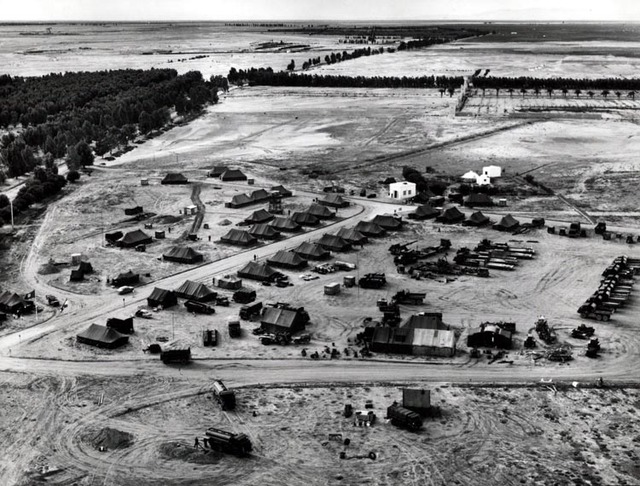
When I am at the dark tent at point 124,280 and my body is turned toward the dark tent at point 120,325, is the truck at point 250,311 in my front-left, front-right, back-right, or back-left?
front-left

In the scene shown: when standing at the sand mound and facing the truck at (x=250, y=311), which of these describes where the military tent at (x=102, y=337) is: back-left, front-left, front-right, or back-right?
front-left

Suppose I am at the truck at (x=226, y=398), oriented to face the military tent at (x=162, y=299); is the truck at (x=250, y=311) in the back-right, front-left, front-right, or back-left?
front-right

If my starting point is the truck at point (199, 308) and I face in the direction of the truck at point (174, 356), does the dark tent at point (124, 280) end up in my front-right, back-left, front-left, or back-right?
back-right
